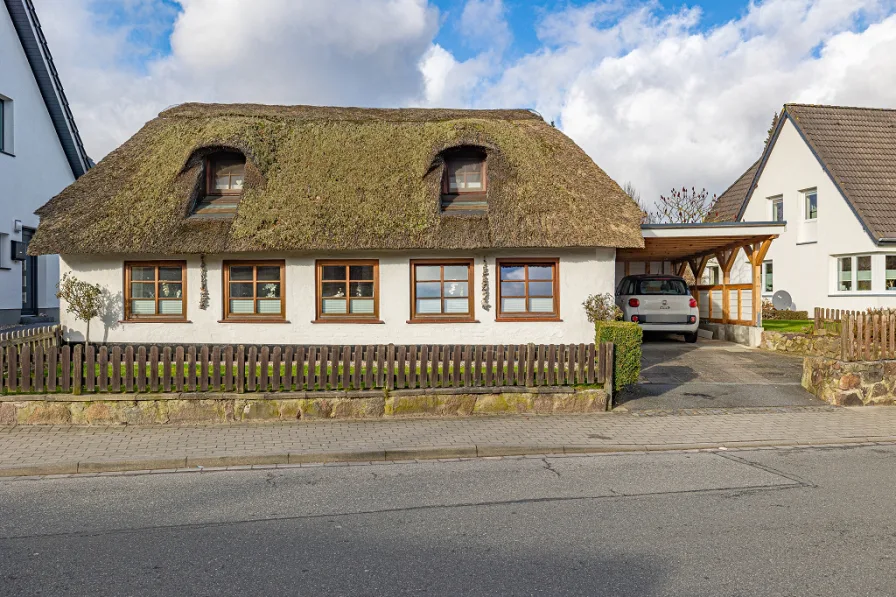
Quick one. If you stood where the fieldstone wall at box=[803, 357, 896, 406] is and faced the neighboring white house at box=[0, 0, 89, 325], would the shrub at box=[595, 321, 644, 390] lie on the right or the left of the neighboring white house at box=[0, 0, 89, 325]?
left

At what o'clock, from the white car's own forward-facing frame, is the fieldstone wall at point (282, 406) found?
The fieldstone wall is roughly at 7 o'clock from the white car.

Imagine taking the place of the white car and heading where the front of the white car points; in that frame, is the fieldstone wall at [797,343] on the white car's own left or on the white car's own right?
on the white car's own right

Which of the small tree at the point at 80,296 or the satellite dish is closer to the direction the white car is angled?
the satellite dish

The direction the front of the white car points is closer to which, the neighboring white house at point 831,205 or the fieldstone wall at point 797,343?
the neighboring white house

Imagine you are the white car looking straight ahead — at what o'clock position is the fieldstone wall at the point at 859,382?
The fieldstone wall is roughly at 5 o'clock from the white car.

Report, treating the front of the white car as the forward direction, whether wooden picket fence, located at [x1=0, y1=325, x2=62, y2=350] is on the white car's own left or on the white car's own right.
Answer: on the white car's own left

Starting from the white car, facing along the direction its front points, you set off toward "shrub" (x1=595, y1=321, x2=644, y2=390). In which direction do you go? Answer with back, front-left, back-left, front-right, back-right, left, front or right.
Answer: back

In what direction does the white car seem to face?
away from the camera

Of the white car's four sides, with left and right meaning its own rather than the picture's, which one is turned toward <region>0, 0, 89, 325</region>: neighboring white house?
left

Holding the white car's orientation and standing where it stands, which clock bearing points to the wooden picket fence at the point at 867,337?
The wooden picket fence is roughly at 5 o'clock from the white car.

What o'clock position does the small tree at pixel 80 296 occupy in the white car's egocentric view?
The small tree is roughly at 8 o'clock from the white car.

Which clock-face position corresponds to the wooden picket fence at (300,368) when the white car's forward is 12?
The wooden picket fence is roughly at 7 o'clock from the white car.

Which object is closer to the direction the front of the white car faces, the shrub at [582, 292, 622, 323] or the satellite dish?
the satellite dish

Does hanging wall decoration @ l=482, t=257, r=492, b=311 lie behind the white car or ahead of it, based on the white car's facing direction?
behind
